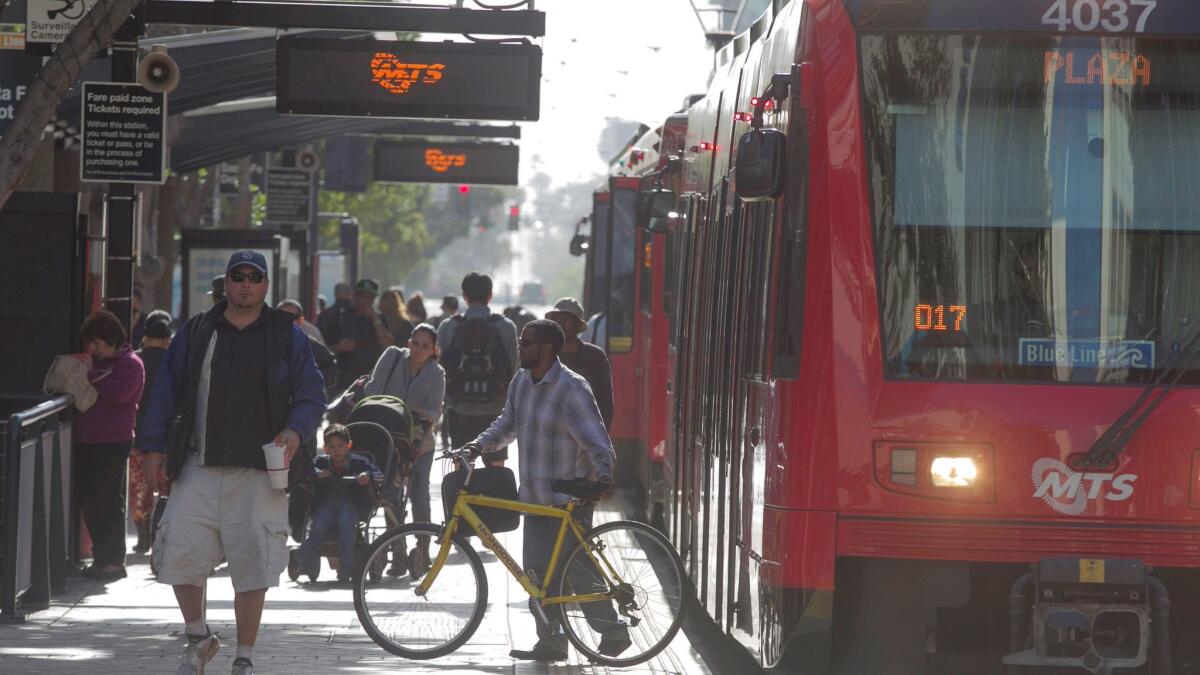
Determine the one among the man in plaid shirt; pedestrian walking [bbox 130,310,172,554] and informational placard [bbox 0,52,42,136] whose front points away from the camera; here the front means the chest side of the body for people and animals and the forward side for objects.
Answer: the pedestrian walking

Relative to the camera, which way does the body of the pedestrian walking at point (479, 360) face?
away from the camera

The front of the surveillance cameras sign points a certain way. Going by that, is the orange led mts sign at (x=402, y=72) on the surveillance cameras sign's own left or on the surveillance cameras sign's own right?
on the surveillance cameras sign's own left

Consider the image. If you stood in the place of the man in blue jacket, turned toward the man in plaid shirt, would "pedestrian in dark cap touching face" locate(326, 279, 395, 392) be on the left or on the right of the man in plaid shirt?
left

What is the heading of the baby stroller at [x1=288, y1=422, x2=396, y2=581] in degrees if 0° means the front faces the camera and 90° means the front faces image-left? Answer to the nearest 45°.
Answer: approximately 45°
